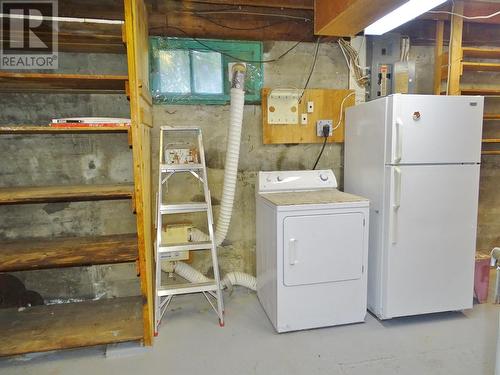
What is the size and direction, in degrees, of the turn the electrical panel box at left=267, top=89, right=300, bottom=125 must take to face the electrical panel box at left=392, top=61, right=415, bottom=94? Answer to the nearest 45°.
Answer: approximately 90° to its left

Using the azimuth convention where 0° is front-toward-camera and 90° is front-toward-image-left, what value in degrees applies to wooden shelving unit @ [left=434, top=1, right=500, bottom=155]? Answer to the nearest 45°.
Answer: approximately 0°

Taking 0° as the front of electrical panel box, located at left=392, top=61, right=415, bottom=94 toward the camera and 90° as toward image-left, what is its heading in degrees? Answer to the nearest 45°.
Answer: approximately 0°

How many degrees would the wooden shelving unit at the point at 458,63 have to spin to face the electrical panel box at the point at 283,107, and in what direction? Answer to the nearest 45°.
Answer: approximately 45° to its right

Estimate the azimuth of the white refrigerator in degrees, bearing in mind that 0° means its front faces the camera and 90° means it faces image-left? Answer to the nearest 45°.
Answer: approximately 315°

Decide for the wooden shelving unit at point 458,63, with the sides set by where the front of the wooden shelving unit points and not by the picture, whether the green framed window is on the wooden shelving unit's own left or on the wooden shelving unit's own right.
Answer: on the wooden shelving unit's own right

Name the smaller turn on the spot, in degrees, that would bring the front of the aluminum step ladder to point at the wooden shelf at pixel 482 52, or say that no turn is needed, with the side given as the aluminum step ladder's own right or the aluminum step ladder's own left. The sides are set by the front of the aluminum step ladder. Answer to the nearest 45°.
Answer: approximately 90° to the aluminum step ladder's own left
